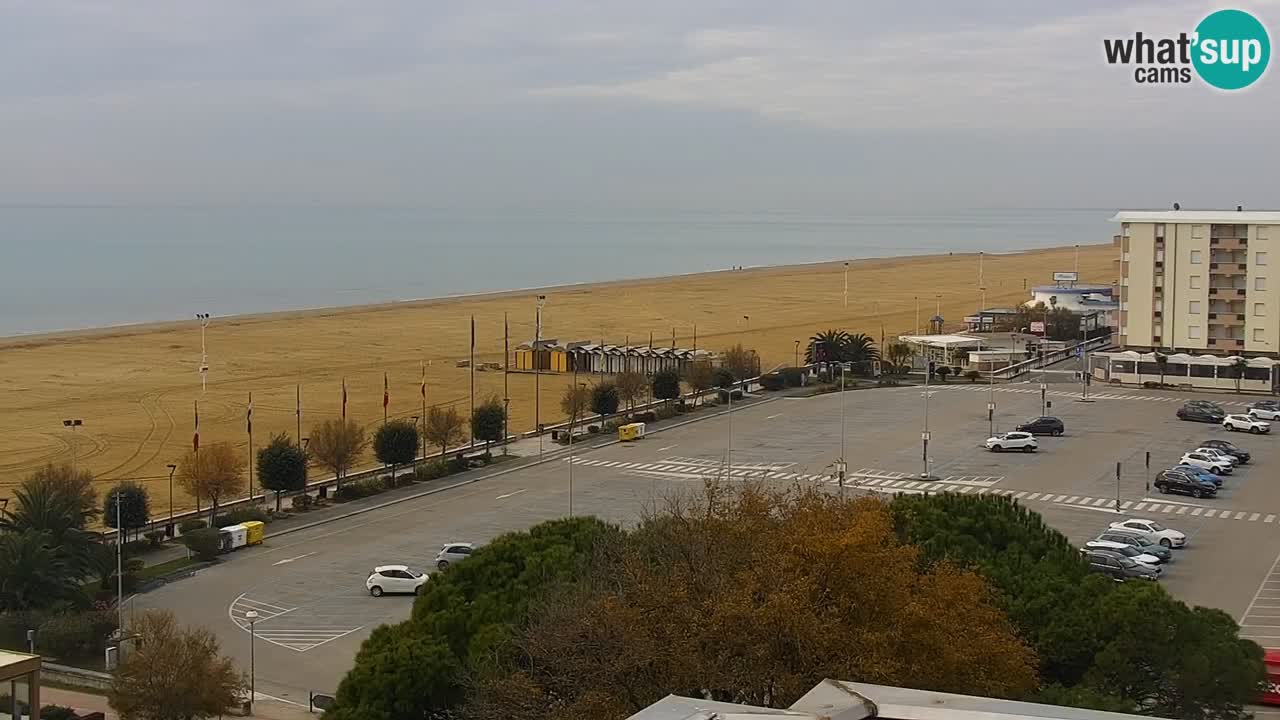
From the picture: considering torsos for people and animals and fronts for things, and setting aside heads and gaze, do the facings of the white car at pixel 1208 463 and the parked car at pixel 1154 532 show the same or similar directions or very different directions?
same or similar directions

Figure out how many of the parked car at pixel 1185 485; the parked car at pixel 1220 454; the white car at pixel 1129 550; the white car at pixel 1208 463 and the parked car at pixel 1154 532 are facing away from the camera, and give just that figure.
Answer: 0

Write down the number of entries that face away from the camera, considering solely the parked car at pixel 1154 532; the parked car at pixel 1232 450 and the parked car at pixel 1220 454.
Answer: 0

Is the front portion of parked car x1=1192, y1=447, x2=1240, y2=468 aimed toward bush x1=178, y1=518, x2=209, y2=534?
no

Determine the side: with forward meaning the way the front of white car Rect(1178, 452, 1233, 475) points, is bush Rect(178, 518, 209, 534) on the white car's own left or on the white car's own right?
on the white car's own right

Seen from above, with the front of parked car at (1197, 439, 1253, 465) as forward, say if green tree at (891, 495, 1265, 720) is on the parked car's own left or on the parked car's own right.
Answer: on the parked car's own right

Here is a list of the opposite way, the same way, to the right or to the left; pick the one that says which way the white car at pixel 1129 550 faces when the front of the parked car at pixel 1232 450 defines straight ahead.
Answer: the same way

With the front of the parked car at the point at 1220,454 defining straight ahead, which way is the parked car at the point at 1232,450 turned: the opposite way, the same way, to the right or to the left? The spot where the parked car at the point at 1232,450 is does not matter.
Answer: the same way

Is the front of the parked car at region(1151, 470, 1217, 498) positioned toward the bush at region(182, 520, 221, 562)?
no

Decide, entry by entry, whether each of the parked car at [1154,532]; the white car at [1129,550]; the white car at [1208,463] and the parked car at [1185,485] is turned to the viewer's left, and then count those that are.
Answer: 0

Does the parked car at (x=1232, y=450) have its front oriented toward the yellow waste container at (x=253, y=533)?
no

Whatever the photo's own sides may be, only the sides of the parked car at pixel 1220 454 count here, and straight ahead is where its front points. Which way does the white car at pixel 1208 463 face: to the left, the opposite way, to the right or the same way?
the same way

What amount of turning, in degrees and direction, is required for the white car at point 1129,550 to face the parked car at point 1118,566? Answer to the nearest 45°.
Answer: approximately 45° to its right

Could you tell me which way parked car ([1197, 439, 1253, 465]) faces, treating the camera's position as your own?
facing the viewer and to the right of the viewer
